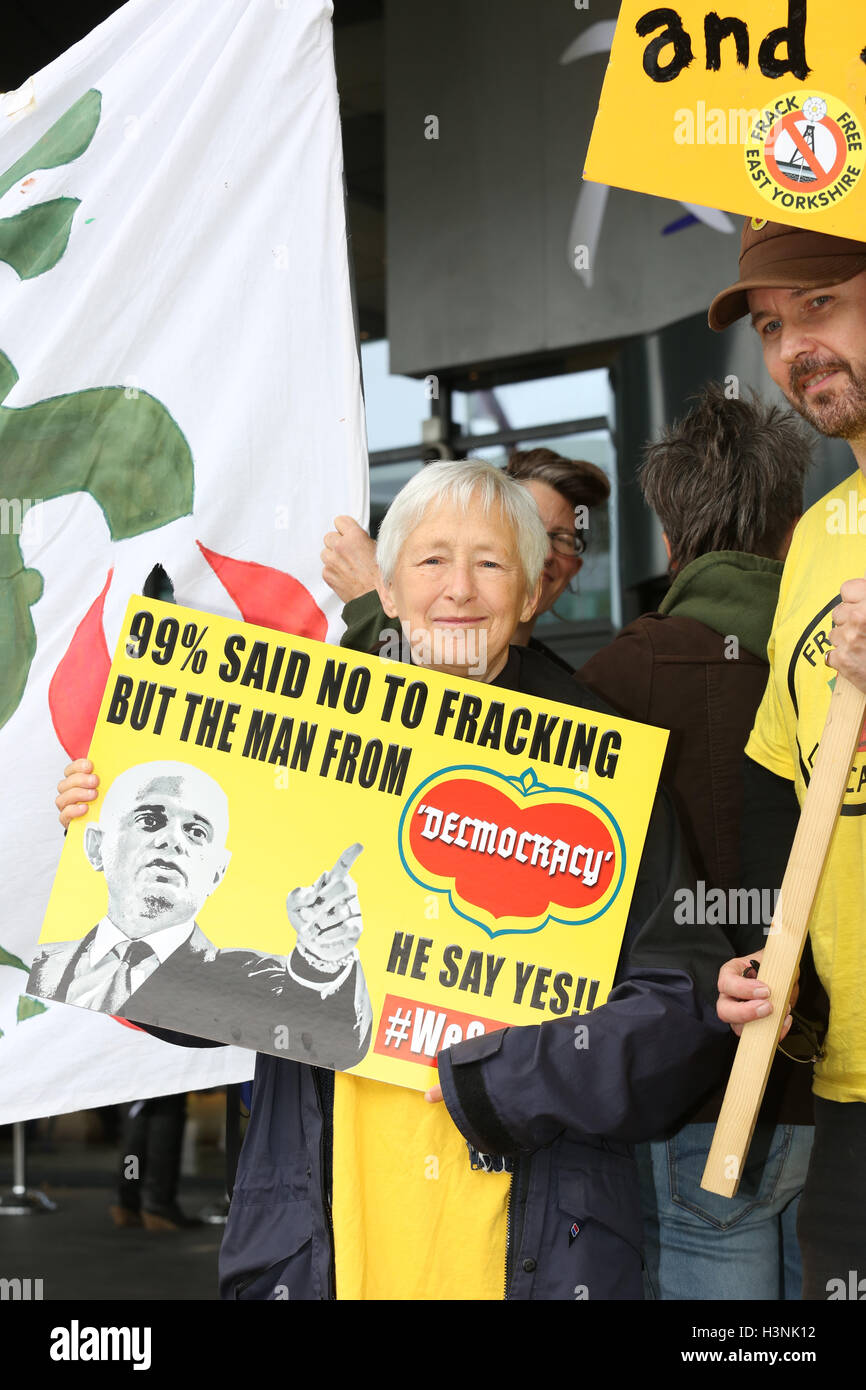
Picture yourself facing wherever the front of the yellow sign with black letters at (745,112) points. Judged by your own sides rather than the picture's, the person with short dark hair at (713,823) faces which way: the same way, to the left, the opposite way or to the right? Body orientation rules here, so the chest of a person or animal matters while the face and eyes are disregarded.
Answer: the opposite way

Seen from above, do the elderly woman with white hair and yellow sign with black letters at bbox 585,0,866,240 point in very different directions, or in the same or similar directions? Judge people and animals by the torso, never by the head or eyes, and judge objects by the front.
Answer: same or similar directions

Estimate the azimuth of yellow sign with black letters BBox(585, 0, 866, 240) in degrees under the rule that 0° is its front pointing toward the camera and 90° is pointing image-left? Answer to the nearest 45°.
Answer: approximately 0°

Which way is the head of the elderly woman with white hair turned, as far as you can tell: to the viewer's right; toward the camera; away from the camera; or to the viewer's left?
toward the camera

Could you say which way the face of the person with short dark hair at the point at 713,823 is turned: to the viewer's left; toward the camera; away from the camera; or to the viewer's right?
away from the camera

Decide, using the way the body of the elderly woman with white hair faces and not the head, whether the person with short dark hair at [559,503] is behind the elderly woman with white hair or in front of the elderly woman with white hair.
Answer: behind

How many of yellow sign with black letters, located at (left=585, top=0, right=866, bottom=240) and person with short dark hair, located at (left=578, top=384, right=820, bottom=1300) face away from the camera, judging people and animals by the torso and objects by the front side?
1

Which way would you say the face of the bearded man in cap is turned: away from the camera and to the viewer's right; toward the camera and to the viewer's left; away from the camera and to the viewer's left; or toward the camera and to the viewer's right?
toward the camera and to the viewer's left

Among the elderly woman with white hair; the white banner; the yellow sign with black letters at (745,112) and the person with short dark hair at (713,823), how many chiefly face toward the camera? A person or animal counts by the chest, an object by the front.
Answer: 3

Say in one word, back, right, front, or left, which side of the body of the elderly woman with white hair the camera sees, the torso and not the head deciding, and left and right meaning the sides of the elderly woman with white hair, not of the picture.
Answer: front

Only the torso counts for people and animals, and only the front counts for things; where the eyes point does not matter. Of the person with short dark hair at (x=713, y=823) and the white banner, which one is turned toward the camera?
the white banner

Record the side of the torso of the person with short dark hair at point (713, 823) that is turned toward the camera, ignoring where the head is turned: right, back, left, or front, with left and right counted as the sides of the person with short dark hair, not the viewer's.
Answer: back

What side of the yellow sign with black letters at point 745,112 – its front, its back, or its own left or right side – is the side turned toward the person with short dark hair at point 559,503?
back

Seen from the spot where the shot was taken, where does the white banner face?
facing the viewer
